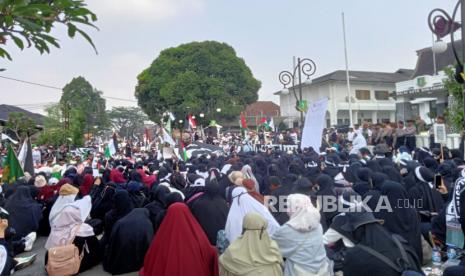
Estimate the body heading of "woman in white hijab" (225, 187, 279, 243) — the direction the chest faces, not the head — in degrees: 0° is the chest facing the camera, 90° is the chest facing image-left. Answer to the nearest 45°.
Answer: approximately 180°

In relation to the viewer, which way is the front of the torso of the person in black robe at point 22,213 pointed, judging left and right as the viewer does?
facing away from the viewer

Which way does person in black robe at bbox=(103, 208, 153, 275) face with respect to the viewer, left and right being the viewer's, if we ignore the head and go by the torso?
facing away from the viewer and to the right of the viewer

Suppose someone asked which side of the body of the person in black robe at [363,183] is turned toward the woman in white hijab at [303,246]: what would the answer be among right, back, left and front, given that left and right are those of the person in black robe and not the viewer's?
back

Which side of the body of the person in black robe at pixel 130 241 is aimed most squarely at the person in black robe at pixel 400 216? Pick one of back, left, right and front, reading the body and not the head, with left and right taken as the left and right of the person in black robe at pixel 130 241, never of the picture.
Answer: right

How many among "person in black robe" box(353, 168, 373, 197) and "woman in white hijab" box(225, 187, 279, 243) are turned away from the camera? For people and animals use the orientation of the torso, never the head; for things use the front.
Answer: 2

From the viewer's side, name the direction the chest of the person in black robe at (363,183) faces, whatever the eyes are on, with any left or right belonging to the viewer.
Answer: facing away from the viewer

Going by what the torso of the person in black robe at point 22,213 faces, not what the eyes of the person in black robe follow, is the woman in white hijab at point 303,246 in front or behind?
behind

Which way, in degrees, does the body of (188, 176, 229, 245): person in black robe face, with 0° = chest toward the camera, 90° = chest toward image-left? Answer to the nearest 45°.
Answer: approximately 180°

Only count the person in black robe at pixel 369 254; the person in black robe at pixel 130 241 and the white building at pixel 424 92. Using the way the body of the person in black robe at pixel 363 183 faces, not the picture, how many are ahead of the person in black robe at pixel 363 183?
1
